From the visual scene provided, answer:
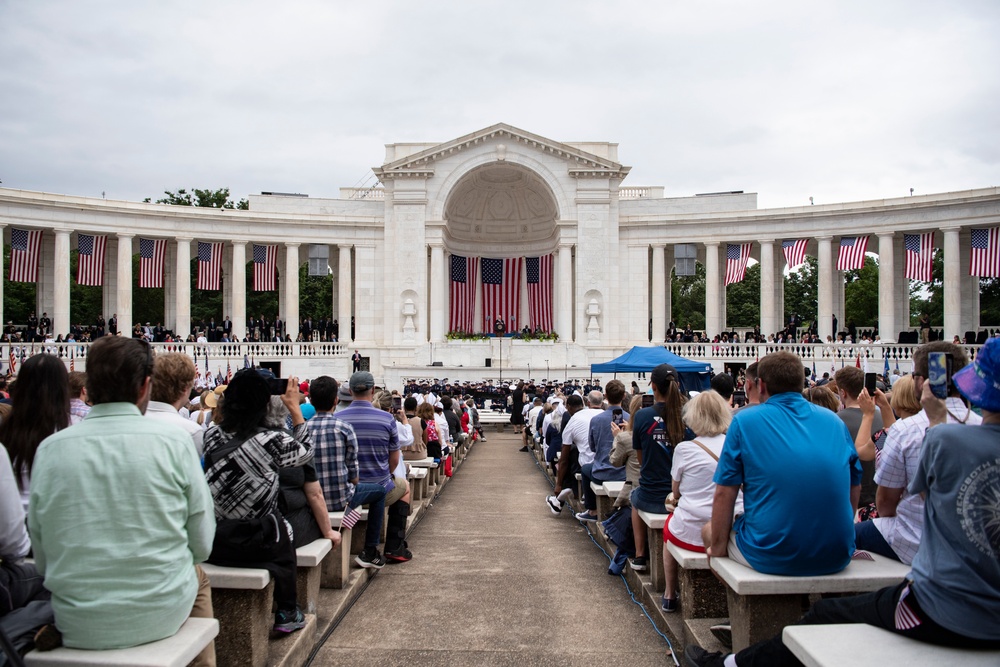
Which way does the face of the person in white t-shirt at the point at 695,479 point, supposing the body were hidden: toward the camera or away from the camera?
away from the camera

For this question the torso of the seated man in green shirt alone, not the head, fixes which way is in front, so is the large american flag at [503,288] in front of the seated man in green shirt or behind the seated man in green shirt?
in front

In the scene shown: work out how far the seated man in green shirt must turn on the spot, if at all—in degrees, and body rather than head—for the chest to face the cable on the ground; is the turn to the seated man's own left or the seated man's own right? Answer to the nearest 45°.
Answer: approximately 90° to the seated man's own right

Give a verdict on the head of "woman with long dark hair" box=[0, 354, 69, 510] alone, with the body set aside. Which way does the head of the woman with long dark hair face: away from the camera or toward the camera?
away from the camera

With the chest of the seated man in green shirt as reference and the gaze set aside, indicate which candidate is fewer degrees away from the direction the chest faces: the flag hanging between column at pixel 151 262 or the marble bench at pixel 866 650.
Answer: the flag hanging between column

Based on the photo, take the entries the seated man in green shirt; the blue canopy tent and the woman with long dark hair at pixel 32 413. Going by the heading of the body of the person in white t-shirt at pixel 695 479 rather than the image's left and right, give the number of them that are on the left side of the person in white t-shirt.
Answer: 2

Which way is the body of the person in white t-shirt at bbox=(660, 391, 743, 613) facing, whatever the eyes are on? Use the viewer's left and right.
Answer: facing away from the viewer and to the left of the viewer

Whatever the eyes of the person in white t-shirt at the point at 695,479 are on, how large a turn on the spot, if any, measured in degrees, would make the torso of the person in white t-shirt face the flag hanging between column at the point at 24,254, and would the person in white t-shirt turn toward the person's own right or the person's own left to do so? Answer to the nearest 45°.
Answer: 0° — they already face it

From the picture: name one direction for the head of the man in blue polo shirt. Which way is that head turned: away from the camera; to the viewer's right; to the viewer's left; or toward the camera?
away from the camera

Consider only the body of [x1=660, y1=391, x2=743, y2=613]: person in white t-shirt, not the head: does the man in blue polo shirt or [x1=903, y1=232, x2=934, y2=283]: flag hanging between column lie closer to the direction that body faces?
the flag hanging between column

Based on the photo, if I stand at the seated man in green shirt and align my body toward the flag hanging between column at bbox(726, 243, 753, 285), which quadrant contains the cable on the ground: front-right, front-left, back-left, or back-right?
front-right

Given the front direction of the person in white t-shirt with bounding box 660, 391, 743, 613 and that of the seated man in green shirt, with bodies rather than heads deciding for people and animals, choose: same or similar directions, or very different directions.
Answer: same or similar directions

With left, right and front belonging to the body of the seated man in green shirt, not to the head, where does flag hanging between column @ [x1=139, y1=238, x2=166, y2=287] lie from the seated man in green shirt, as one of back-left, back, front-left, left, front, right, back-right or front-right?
front

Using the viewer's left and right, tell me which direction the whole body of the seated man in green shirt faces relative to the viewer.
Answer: facing away from the viewer

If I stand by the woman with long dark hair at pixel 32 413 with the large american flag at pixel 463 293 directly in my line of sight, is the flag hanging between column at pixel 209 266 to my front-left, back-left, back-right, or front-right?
front-left

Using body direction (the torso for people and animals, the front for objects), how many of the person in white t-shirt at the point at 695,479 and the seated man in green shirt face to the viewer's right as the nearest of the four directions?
0

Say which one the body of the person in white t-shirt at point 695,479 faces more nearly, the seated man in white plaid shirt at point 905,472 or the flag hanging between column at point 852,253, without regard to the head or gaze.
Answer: the flag hanging between column

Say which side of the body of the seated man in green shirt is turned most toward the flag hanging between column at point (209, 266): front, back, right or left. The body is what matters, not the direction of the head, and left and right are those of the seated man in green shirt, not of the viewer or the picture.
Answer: front
